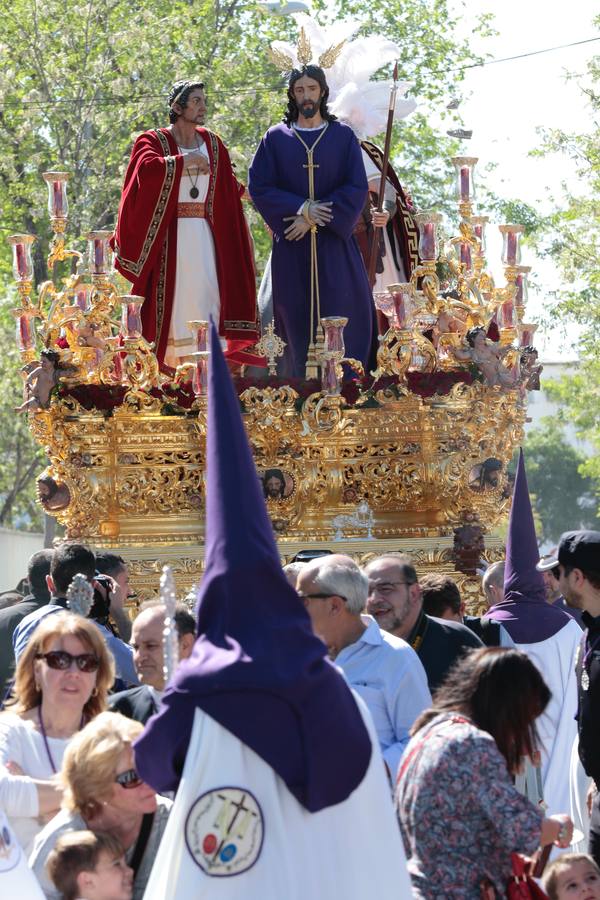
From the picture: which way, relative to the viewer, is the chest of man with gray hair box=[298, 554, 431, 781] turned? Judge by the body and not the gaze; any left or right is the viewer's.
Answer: facing to the left of the viewer

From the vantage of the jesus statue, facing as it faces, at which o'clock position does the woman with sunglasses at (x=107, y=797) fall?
The woman with sunglasses is roughly at 12 o'clock from the jesus statue.

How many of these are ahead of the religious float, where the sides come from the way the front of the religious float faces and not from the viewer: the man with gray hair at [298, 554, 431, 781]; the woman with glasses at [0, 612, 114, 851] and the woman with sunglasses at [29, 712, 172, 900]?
3

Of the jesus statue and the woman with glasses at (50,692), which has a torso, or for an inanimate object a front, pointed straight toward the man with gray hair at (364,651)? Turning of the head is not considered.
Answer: the jesus statue

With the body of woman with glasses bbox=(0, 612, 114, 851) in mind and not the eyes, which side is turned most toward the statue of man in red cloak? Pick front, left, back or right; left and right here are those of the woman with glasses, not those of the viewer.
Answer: back

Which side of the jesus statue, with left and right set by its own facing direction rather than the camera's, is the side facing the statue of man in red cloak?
right

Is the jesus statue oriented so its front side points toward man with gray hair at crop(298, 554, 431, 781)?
yes
